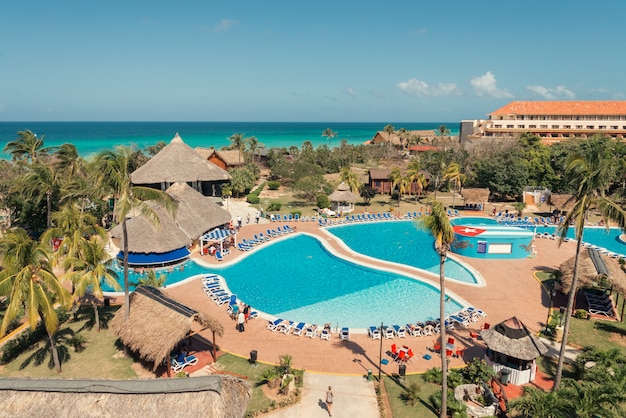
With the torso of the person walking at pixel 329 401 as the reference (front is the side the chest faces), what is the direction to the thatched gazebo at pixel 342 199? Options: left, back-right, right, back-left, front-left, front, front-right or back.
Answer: front

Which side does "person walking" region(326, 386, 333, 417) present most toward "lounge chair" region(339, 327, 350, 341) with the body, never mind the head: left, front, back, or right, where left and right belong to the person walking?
front

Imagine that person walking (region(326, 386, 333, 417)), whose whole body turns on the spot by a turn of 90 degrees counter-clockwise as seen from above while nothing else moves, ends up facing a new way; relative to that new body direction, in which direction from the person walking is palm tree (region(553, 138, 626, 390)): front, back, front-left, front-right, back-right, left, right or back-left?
back

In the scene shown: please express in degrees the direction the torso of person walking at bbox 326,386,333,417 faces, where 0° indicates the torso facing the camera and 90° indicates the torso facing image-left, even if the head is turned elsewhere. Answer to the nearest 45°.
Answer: approximately 180°

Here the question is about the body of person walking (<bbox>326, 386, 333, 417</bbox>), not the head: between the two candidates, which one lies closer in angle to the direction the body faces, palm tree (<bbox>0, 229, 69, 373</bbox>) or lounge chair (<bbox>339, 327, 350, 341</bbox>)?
the lounge chair

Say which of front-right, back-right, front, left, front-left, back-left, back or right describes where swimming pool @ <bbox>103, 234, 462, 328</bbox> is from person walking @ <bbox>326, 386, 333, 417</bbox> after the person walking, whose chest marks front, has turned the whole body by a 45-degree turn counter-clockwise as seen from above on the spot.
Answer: front-right

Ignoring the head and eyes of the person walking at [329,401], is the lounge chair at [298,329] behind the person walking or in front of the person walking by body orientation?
in front

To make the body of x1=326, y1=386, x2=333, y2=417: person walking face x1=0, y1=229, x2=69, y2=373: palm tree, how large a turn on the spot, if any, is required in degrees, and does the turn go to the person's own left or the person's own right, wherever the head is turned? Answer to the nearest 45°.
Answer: approximately 90° to the person's own left

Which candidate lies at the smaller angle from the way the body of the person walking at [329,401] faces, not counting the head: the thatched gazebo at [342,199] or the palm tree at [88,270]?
the thatched gazebo

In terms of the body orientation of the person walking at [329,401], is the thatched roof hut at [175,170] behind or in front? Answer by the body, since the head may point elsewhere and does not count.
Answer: in front
